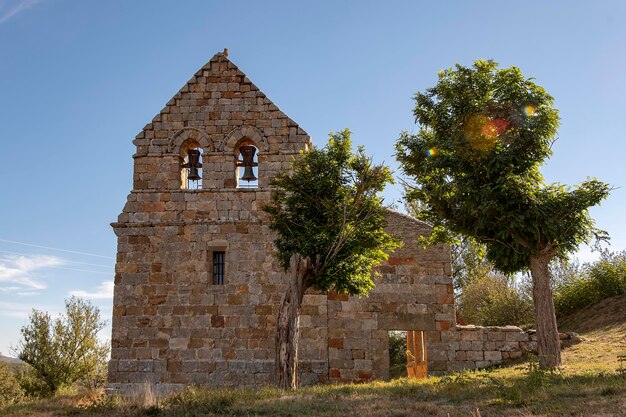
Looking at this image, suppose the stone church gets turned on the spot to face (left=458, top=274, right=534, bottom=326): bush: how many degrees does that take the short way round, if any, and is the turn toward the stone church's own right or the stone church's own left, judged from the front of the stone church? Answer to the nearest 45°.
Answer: approximately 135° to the stone church's own left

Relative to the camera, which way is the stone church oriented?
toward the camera

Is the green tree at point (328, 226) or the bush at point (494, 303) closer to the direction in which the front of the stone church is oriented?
the green tree

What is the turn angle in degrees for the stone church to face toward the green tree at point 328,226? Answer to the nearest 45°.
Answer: approximately 45° to its left

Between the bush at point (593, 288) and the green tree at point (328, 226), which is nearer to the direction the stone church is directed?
the green tree

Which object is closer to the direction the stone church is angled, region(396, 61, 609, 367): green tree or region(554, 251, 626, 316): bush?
the green tree
